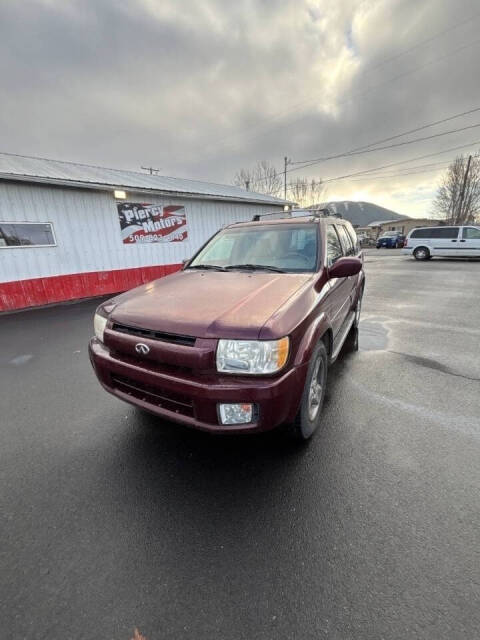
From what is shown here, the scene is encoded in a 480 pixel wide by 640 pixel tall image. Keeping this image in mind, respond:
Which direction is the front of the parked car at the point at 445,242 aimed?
to the viewer's right

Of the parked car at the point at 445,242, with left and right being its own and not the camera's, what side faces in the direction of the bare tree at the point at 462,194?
left

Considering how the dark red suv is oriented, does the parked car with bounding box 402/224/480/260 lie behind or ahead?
behind

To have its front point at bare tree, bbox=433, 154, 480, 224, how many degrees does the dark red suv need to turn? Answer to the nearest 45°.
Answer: approximately 180°

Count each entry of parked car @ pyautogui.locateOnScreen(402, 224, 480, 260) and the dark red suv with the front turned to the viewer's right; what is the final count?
1

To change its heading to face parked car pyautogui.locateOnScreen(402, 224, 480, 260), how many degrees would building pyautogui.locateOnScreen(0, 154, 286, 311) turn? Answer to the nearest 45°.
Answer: approximately 45° to its left

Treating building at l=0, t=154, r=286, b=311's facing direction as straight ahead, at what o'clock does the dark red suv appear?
The dark red suv is roughly at 1 o'clock from the building.

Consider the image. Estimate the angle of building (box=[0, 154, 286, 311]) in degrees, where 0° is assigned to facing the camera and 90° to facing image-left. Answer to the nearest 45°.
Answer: approximately 315°

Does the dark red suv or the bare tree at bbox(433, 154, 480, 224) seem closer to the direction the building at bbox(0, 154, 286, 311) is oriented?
the dark red suv
